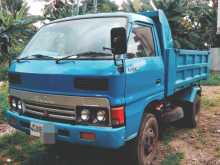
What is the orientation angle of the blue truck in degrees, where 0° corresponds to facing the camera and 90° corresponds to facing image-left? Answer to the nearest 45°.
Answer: approximately 45°
